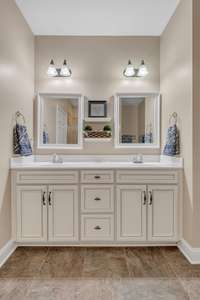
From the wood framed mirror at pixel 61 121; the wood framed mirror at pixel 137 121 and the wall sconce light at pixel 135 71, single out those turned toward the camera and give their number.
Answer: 3

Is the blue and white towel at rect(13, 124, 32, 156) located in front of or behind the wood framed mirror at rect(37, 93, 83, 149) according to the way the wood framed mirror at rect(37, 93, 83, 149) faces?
in front

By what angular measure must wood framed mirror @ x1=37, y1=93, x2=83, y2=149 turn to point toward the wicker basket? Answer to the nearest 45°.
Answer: approximately 90° to its left

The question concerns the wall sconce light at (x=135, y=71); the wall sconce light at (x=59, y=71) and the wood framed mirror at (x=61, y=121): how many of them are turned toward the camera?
3

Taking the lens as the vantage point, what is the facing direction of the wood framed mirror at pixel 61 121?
facing the viewer

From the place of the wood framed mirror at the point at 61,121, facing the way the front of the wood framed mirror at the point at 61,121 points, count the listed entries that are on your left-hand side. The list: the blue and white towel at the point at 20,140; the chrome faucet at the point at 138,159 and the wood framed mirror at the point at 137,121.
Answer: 2

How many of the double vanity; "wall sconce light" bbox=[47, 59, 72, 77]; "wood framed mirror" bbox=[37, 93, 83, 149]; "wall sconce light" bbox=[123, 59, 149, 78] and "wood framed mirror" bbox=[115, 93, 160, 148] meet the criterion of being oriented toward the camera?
5

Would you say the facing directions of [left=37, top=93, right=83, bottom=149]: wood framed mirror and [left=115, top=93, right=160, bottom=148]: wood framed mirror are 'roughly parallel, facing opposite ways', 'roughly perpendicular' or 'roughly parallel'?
roughly parallel

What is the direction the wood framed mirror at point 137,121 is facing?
toward the camera

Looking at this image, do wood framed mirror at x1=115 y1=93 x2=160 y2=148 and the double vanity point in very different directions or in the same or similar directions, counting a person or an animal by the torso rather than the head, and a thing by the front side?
same or similar directions

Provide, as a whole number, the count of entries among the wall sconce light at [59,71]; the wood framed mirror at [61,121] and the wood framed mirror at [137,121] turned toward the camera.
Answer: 3

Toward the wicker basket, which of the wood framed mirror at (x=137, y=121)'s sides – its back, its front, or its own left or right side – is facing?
right

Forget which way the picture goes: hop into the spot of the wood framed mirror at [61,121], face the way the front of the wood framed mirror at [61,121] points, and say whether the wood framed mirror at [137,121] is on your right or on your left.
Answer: on your left

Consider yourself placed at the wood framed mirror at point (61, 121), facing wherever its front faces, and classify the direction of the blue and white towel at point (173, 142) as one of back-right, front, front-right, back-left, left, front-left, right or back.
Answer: front-left

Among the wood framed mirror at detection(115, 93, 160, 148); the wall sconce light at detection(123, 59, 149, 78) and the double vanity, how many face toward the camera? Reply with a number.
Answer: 3

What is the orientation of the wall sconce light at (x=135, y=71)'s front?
toward the camera

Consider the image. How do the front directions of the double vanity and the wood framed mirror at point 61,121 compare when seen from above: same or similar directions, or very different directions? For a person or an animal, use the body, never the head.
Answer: same or similar directions

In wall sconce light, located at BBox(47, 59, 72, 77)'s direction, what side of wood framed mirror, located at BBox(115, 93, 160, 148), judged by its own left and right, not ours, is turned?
right
